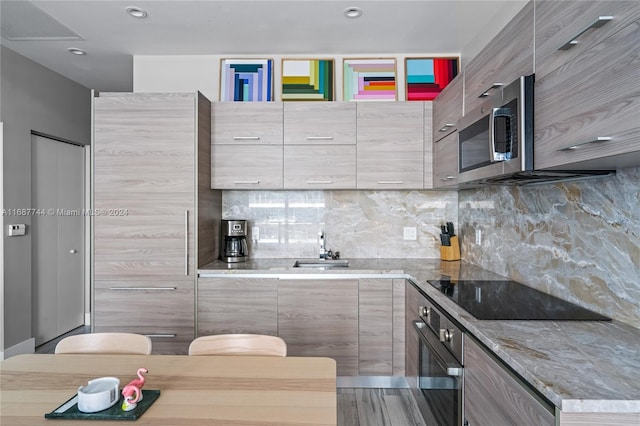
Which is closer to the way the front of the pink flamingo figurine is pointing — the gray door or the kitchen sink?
the kitchen sink

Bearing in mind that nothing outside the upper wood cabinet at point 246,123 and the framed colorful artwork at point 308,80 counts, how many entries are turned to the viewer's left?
0

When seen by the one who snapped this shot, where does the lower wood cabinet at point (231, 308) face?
facing the viewer

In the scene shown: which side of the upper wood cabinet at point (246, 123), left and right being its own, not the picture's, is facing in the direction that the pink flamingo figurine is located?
front

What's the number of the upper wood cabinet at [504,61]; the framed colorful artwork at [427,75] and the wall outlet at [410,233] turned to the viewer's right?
0

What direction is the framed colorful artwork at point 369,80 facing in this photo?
toward the camera

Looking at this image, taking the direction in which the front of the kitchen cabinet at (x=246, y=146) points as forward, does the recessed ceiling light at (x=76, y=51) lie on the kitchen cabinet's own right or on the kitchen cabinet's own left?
on the kitchen cabinet's own right

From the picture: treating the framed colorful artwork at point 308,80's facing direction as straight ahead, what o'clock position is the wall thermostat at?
The wall thermostat is roughly at 3 o'clock from the framed colorful artwork.

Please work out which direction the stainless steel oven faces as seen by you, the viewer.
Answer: facing the viewer and to the left of the viewer

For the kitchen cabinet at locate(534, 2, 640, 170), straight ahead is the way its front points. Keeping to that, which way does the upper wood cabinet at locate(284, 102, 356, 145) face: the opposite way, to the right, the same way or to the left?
to the left

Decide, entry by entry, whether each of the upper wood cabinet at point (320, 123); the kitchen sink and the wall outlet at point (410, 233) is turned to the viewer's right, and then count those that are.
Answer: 0
